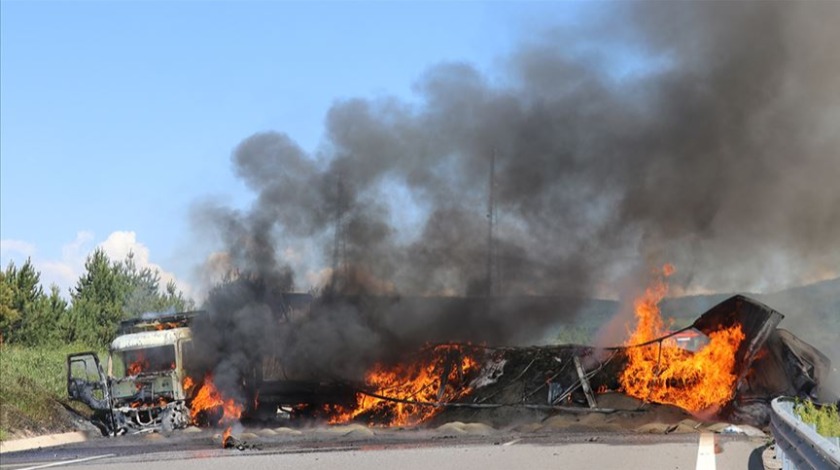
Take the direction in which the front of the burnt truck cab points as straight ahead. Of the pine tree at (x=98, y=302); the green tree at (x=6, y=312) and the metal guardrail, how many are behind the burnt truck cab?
2

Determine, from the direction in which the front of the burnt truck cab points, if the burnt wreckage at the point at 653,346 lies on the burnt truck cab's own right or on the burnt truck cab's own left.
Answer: on the burnt truck cab's own left

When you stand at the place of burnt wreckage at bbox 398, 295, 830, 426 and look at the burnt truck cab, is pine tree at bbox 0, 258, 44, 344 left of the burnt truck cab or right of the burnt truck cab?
right

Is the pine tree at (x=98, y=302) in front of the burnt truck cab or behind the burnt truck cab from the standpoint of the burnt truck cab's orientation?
behind

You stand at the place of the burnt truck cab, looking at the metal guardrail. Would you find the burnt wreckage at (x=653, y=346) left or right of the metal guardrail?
left

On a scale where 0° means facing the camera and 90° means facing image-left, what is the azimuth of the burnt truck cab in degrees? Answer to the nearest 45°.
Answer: approximately 0°
